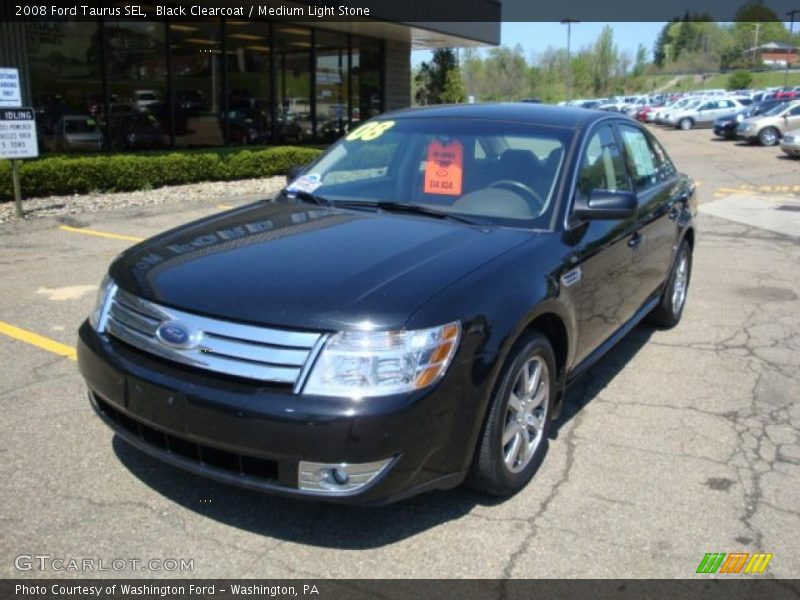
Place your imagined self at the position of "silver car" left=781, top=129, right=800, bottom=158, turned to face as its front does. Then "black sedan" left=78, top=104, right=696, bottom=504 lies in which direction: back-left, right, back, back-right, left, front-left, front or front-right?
front-left

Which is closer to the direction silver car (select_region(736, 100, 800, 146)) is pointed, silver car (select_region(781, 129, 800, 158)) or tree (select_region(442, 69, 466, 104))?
the tree

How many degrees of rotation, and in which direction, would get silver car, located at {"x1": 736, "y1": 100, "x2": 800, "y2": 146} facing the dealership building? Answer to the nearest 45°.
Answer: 0° — it already faces it

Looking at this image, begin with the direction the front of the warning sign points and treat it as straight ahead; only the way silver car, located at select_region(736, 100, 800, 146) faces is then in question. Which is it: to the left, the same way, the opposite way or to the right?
to the right

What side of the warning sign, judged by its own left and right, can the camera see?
front

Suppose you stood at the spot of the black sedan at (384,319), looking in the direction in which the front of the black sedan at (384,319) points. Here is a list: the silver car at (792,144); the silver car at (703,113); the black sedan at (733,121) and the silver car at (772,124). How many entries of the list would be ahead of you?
0

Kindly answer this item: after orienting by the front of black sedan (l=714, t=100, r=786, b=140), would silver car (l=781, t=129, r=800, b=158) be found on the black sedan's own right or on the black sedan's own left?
on the black sedan's own left

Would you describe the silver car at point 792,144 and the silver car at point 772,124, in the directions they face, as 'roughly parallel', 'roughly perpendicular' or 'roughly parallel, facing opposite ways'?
roughly parallel

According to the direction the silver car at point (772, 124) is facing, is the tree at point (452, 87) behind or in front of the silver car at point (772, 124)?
in front

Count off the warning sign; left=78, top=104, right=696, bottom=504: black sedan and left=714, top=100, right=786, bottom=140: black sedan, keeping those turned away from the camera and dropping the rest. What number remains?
0

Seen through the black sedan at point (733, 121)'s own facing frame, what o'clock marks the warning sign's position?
The warning sign is roughly at 11 o'clock from the black sedan.

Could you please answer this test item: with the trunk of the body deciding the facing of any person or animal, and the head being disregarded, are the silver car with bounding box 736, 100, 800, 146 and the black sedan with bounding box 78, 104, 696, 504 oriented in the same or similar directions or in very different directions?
same or similar directions

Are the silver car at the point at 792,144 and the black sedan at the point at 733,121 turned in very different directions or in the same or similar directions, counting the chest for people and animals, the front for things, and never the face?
same or similar directions

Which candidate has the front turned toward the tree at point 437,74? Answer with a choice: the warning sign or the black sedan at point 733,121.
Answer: the black sedan

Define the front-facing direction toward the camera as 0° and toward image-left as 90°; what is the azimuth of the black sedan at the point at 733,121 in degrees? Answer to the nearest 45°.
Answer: approximately 45°

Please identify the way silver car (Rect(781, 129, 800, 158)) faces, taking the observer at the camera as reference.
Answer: facing the viewer and to the left of the viewer

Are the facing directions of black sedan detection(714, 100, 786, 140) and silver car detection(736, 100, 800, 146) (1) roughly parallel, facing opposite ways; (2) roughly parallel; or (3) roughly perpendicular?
roughly parallel
